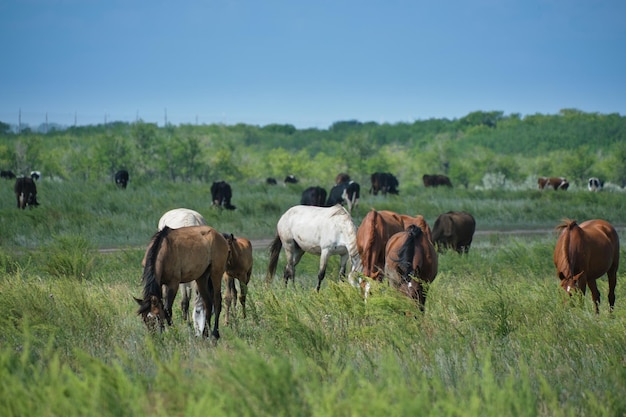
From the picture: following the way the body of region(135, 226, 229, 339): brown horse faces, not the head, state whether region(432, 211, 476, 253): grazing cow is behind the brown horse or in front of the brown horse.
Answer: behind

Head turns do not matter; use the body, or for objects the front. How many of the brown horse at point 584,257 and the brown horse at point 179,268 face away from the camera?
0

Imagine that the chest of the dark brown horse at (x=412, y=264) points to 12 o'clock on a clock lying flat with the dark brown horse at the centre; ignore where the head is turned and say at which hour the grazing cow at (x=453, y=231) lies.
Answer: The grazing cow is roughly at 6 o'clock from the dark brown horse.

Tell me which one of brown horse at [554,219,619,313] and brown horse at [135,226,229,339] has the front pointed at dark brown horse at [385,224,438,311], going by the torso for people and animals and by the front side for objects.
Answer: brown horse at [554,219,619,313]

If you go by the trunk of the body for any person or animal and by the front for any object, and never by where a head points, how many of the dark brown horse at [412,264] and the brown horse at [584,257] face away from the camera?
0

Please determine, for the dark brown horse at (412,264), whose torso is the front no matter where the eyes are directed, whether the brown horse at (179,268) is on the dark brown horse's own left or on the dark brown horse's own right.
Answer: on the dark brown horse's own right

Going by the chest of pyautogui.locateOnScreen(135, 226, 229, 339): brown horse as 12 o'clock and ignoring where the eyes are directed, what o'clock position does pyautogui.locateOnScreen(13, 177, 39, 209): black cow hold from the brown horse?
The black cow is roughly at 4 o'clock from the brown horse.

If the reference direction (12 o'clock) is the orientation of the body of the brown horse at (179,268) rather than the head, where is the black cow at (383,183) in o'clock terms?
The black cow is roughly at 5 o'clock from the brown horse.

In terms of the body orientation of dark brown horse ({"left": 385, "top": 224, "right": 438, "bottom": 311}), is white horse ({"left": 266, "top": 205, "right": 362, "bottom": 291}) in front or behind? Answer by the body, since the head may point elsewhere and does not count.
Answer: behind

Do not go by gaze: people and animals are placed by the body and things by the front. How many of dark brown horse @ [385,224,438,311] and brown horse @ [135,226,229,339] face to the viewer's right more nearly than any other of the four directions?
0

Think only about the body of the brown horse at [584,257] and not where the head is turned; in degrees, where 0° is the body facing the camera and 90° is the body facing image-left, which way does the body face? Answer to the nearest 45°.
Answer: approximately 45°
